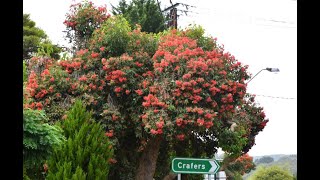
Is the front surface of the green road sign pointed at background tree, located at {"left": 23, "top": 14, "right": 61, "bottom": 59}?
no

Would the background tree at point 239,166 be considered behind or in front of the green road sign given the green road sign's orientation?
behind

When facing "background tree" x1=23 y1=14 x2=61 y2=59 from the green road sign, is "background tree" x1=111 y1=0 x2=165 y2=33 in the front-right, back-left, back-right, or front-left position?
front-right

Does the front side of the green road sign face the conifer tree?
no

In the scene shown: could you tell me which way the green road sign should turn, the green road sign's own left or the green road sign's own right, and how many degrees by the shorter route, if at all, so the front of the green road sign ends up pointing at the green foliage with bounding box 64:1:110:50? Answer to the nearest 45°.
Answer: approximately 135° to the green road sign's own right

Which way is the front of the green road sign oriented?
toward the camera

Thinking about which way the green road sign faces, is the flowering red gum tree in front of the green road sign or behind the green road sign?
behind

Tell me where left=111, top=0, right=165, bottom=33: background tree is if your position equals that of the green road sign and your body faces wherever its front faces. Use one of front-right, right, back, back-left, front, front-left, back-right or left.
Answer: back
